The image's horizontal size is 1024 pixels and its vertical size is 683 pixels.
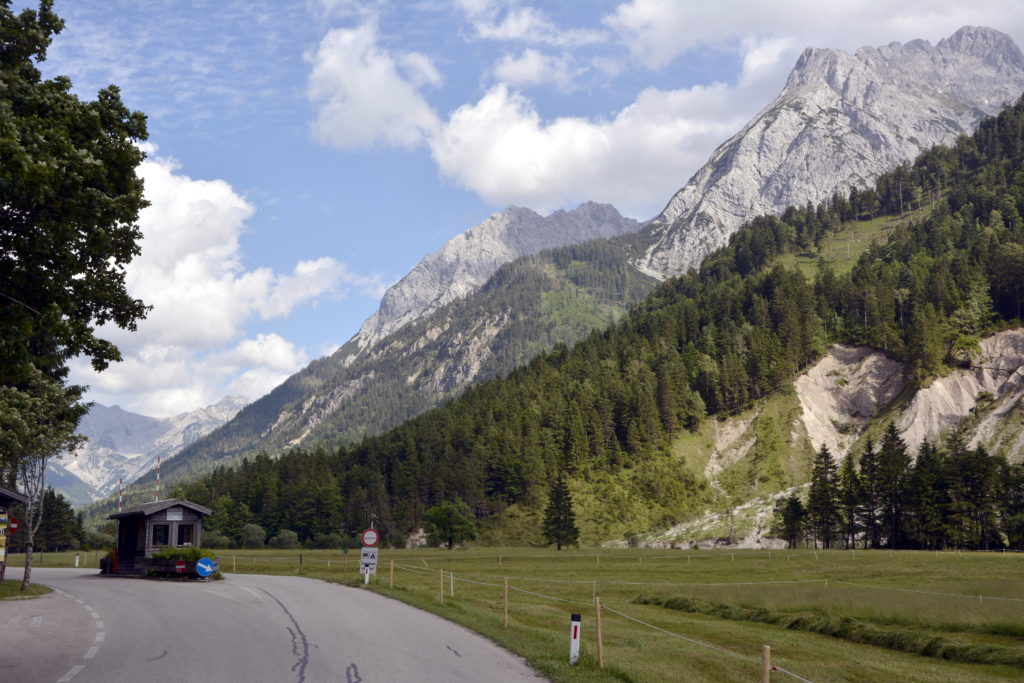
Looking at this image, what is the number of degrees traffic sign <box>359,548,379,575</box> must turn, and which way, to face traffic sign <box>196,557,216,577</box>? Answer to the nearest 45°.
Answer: approximately 135° to its right

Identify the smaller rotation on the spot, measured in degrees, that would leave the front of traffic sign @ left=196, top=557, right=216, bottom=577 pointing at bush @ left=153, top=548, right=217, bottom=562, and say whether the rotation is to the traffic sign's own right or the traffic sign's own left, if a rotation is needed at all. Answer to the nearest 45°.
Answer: approximately 135° to the traffic sign's own right

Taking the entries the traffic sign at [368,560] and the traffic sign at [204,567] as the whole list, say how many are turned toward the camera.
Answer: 2

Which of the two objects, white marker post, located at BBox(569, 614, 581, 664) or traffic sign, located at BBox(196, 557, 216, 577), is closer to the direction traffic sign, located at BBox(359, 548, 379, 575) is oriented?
the white marker post

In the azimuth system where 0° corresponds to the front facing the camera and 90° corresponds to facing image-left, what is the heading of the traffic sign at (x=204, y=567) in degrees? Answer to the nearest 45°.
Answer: approximately 0°

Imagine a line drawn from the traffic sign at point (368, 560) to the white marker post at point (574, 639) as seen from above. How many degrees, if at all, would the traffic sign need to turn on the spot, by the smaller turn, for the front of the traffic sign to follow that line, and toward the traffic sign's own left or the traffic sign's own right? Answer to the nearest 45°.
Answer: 0° — it already faces it

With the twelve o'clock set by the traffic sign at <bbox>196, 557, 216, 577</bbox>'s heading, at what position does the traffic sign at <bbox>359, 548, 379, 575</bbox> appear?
the traffic sign at <bbox>359, 548, 379, 575</bbox> is roughly at 10 o'clock from the traffic sign at <bbox>196, 557, 216, 577</bbox>.

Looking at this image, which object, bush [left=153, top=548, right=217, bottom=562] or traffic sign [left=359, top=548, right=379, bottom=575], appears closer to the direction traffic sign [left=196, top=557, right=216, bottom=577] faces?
the traffic sign

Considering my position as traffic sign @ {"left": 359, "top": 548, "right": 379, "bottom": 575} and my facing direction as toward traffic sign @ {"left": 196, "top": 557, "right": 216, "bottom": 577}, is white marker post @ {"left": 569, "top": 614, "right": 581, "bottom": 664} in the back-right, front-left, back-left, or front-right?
back-left
